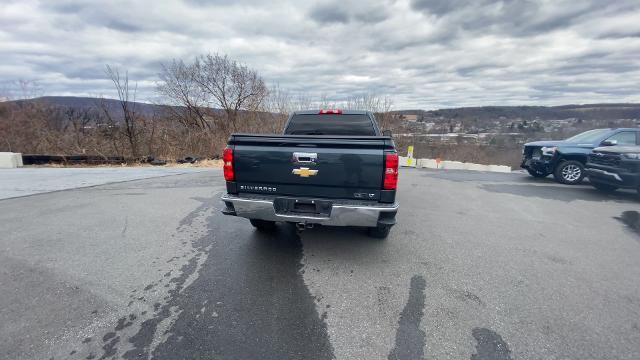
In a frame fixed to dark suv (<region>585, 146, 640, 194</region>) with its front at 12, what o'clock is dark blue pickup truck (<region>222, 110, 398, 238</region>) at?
The dark blue pickup truck is roughly at 11 o'clock from the dark suv.

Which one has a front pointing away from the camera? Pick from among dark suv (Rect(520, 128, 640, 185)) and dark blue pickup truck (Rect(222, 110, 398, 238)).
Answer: the dark blue pickup truck

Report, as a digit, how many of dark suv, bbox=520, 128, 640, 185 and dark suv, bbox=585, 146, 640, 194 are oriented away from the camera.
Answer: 0

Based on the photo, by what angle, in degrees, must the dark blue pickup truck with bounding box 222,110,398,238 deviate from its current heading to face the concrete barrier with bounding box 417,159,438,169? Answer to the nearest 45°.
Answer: approximately 45° to its right

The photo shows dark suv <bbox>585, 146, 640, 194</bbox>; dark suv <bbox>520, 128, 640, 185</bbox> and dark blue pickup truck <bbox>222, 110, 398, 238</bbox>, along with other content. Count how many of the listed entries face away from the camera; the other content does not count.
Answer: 1

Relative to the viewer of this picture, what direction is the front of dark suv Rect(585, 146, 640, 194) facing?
facing the viewer and to the left of the viewer

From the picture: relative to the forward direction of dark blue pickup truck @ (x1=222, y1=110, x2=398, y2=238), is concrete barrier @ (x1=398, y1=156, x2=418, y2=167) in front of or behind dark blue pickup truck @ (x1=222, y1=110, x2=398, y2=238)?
in front

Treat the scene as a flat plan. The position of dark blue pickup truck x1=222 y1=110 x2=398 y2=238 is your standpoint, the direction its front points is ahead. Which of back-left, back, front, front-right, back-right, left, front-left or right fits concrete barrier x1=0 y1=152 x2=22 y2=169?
front-left

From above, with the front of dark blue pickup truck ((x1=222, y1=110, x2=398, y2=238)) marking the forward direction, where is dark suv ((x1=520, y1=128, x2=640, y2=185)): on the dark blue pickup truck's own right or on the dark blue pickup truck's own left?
on the dark blue pickup truck's own right

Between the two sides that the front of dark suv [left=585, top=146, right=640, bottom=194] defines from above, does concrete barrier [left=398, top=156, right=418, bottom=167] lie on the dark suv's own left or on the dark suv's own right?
on the dark suv's own right

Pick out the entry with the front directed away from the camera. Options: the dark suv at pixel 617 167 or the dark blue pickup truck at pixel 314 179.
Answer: the dark blue pickup truck

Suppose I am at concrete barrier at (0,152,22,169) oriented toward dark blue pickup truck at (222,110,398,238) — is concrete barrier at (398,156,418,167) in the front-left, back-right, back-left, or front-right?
front-left

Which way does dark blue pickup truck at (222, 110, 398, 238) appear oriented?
away from the camera

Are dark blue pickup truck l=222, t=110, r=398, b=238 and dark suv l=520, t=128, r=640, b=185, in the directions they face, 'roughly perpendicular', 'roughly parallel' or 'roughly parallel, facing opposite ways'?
roughly perpendicular
